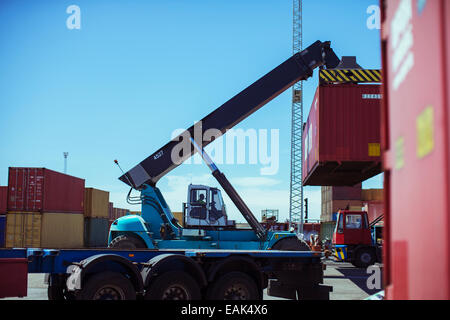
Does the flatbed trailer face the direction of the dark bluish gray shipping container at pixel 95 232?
no

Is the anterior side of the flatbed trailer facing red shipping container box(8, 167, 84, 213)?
no
